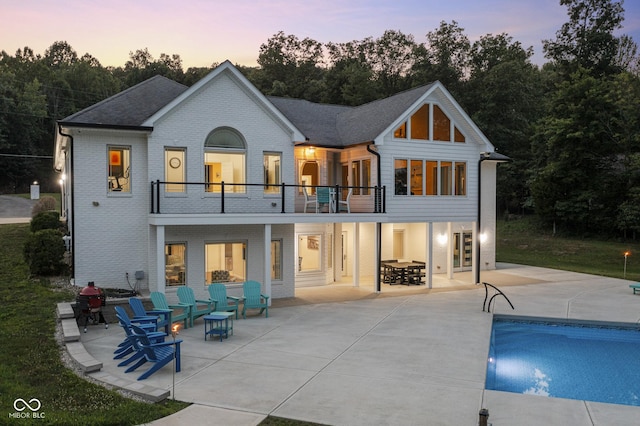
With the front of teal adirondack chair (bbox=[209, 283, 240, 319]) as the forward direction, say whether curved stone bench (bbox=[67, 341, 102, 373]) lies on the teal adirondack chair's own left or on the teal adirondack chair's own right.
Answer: on the teal adirondack chair's own right

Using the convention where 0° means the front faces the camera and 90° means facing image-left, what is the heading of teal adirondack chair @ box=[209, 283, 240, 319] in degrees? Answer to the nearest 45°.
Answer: approximately 315°

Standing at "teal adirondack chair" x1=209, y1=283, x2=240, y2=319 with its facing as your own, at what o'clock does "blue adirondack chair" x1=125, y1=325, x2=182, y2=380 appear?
"blue adirondack chair" x1=125, y1=325, x2=182, y2=380 is roughly at 2 o'clock from "teal adirondack chair" x1=209, y1=283, x2=240, y2=319.

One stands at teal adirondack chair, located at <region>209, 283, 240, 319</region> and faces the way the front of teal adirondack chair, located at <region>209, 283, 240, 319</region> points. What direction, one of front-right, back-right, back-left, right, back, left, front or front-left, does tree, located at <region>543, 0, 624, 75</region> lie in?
left

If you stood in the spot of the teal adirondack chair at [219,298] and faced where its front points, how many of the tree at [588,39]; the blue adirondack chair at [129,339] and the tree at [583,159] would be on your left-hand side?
2

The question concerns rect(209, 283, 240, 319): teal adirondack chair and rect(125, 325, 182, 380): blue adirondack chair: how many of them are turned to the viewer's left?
0

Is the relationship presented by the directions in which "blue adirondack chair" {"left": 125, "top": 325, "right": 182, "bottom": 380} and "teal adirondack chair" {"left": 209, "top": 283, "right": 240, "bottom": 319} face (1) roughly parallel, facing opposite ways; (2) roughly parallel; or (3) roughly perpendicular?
roughly perpendicular

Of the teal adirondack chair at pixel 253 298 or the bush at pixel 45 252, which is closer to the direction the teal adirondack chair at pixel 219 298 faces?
the teal adirondack chair

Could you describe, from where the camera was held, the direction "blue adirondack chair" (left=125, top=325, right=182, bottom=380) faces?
facing away from the viewer and to the right of the viewer

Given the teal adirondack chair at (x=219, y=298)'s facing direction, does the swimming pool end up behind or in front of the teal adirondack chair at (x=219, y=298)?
in front

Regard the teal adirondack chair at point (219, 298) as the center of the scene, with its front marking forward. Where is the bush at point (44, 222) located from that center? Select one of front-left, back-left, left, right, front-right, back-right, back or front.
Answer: back

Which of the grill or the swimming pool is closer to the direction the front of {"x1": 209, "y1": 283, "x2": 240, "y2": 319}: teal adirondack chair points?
the swimming pool

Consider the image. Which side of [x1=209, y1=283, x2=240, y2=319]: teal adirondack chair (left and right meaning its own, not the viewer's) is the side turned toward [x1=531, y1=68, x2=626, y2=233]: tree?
left
